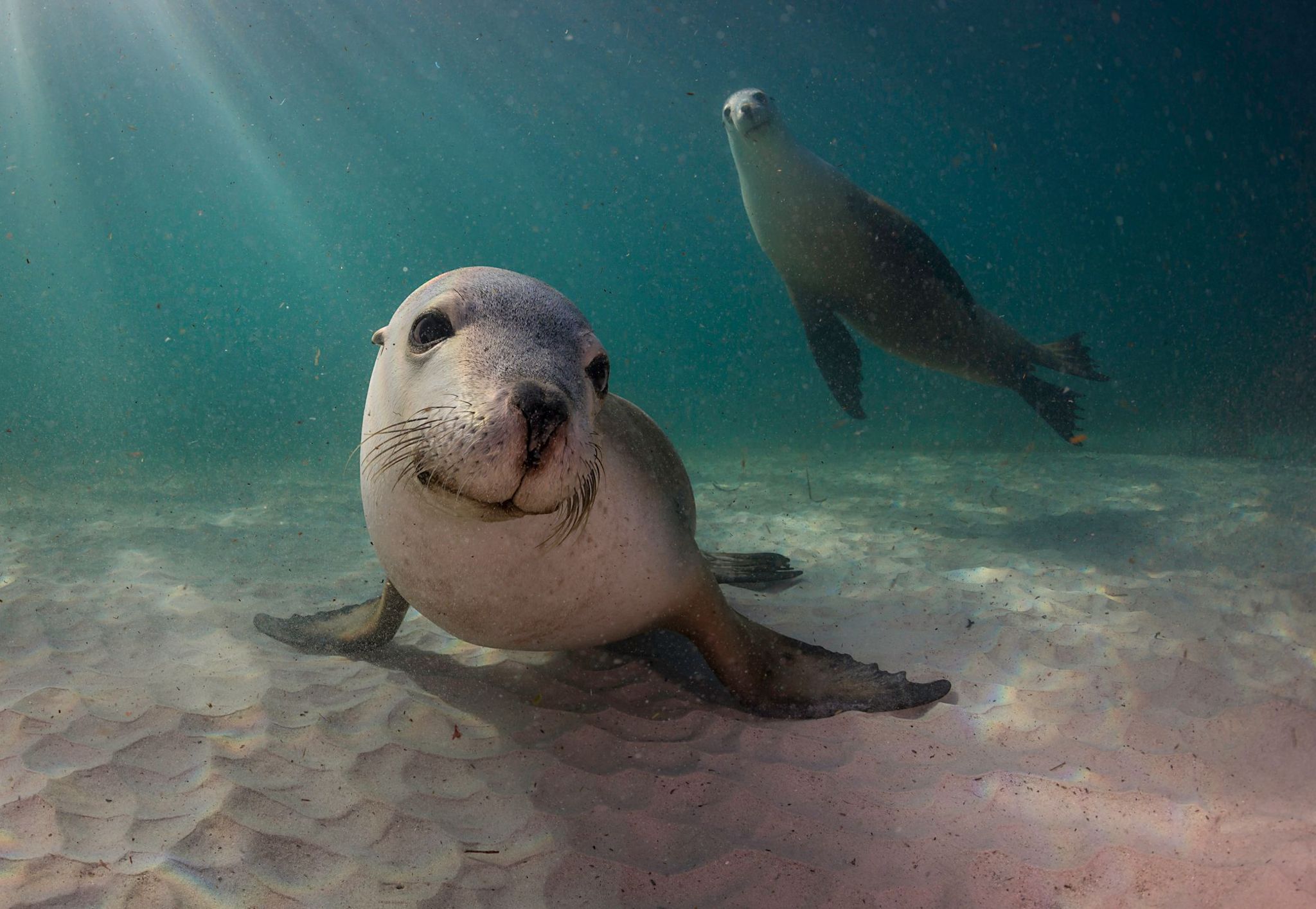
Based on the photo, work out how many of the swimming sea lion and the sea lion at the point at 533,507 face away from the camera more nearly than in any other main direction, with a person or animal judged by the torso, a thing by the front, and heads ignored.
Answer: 0

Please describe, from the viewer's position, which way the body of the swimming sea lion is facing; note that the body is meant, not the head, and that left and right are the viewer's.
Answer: facing the viewer and to the left of the viewer

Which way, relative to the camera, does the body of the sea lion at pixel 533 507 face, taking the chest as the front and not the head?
toward the camera

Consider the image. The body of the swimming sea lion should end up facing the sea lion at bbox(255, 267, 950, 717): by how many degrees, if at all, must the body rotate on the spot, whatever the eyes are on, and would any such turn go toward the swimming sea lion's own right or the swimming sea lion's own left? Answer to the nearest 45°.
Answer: approximately 45° to the swimming sea lion's own left

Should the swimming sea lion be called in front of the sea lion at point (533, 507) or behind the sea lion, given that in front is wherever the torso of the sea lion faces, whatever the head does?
behind
